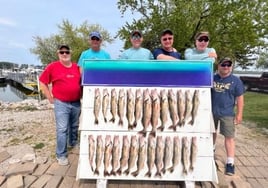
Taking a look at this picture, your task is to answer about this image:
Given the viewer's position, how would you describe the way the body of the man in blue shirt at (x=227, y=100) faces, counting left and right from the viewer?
facing the viewer

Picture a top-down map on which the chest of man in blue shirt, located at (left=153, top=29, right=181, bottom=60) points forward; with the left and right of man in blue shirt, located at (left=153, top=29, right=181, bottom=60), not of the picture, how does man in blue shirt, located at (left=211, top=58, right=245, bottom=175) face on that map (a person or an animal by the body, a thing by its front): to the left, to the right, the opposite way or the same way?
the same way

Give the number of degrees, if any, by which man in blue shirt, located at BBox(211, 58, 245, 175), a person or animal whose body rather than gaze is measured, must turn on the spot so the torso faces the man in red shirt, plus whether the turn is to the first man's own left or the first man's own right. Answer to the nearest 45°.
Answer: approximately 90° to the first man's own right

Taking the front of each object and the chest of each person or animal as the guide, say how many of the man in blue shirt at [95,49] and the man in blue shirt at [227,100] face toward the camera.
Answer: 2

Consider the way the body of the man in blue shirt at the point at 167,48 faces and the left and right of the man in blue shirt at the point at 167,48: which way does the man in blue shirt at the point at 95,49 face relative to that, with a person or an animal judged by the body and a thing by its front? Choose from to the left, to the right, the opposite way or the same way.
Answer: the same way

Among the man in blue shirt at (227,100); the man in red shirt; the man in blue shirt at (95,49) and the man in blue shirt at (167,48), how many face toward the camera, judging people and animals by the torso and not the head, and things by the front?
4

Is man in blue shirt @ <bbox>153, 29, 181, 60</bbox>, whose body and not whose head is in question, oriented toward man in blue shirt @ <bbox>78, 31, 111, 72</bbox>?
no

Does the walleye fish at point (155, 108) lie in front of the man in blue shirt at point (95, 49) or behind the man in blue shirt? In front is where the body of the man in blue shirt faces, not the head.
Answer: in front

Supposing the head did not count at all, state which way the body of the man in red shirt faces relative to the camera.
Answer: toward the camera

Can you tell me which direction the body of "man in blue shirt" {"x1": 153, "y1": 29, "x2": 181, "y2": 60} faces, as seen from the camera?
toward the camera

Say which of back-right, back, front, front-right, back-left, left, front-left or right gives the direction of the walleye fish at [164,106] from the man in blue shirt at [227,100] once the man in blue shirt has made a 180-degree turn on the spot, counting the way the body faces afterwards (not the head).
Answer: back-left

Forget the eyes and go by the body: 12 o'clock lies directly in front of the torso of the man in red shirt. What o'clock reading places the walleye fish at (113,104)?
The walleye fish is roughly at 11 o'clock from the man in red shirt.

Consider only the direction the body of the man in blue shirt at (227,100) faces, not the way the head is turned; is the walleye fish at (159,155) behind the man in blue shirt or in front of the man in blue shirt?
in front

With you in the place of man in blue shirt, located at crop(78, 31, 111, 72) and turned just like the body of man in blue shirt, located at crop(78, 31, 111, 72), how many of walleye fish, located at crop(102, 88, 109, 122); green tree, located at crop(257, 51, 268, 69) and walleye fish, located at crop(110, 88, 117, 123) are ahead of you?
2
